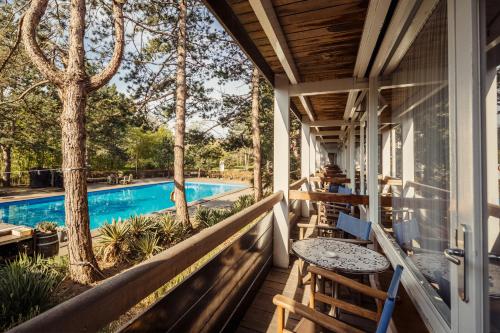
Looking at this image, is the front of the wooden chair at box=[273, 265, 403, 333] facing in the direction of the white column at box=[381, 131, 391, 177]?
no

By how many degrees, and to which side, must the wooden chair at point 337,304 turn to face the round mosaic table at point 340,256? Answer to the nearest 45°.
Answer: approximately 45° to its right

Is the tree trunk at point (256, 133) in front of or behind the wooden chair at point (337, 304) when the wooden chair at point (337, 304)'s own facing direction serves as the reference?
in front

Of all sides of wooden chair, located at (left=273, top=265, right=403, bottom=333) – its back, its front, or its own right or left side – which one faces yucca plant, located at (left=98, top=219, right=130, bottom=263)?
front

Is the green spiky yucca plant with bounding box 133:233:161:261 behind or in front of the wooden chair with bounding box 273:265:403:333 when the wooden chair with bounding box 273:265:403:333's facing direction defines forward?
in front

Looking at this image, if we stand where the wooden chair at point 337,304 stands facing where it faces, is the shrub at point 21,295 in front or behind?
in front

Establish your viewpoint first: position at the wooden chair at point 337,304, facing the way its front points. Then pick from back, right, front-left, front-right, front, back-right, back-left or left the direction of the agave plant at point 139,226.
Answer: front

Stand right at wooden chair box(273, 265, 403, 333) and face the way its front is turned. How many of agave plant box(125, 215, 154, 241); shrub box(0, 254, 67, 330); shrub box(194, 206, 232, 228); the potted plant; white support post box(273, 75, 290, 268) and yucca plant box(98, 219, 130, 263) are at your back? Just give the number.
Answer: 0

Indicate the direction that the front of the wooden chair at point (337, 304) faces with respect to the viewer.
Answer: facing away from the viewer and to the left of the viewer

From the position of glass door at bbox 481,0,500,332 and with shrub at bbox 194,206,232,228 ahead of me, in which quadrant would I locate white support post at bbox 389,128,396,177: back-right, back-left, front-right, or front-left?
front-right

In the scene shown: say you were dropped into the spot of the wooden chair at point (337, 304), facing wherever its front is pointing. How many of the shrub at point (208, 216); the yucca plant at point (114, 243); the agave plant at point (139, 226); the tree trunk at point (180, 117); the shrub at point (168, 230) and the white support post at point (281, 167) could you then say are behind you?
0

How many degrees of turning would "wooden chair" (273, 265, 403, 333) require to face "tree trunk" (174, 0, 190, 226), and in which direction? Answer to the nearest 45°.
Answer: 0° — it already faces it

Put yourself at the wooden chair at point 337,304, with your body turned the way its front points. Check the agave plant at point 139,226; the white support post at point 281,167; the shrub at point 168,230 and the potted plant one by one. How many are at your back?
0
